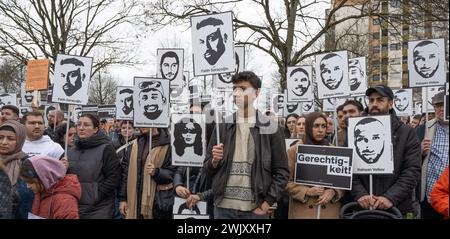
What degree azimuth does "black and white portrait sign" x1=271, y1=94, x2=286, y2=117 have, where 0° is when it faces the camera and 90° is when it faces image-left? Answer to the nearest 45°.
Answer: approximately 0°

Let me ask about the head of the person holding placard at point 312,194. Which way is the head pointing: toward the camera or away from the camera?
toward the camera

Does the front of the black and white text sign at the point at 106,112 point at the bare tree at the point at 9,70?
no

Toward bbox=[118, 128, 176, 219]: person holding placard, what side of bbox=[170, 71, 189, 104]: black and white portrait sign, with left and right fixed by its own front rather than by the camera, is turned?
front

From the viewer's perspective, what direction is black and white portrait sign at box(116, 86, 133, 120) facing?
toward the camera

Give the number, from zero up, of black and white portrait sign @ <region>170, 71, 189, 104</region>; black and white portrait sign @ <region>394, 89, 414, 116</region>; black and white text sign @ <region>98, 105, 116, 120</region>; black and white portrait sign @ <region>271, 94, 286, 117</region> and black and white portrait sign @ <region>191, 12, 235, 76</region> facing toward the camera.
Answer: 5

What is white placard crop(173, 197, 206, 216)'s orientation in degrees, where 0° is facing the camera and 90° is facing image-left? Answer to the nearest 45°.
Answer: approximately 0°

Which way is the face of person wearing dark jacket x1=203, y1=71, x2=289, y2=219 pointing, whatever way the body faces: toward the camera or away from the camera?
toward the camera

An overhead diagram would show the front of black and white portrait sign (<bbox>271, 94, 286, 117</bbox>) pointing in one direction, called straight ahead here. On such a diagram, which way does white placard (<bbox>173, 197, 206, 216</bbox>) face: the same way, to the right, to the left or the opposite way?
the same way

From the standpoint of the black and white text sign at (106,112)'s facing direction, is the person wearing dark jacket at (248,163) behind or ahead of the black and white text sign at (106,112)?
ahead

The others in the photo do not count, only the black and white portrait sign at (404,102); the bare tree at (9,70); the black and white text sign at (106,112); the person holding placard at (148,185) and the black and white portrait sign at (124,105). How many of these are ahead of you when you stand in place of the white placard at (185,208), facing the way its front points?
0

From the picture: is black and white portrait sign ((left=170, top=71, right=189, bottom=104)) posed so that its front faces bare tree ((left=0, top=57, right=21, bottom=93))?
no

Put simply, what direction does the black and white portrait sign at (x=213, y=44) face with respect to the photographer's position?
facing the viewer

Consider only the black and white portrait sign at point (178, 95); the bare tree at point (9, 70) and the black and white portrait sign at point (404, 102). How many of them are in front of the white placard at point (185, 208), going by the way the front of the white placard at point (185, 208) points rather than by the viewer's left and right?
0
